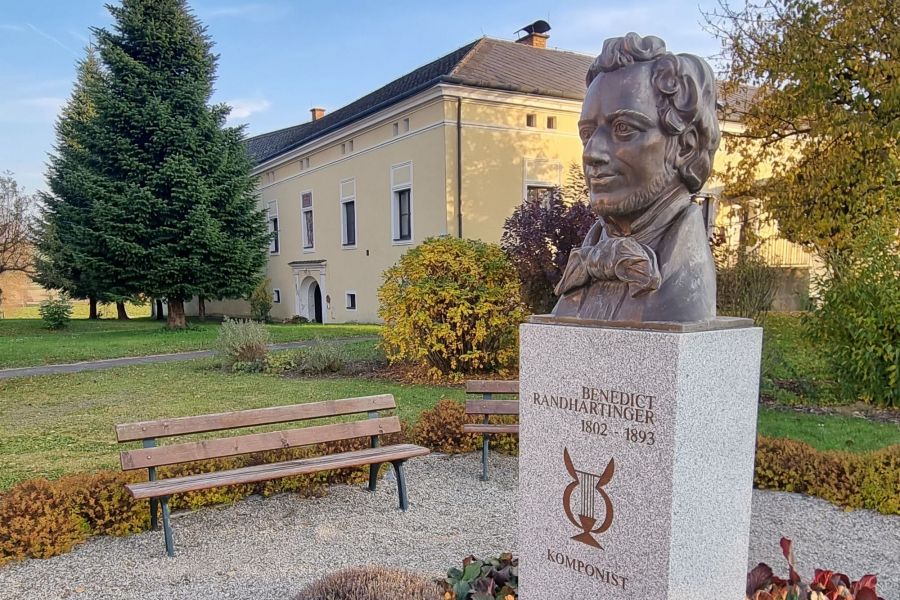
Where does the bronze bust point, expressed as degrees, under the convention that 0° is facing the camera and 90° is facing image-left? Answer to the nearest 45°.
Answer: approximately 45°

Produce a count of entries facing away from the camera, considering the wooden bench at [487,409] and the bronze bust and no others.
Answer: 0

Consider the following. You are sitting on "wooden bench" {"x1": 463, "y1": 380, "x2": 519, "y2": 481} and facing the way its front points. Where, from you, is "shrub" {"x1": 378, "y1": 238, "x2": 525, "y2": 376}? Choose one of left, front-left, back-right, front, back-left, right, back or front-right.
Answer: back

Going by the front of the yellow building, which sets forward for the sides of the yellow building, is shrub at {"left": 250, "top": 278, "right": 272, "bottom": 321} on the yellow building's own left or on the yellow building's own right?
on the yellow building's own right

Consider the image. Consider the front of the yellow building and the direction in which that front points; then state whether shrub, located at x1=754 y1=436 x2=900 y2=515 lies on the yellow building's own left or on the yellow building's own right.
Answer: on the yellow building's own left

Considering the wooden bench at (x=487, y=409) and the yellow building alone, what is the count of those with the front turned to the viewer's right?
0

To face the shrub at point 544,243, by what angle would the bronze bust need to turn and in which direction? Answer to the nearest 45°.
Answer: approximately 135° to its right

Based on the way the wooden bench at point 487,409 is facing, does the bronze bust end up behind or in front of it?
in front

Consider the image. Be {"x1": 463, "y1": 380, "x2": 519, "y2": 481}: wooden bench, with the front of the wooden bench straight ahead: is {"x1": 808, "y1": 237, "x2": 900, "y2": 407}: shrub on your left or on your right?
on your left

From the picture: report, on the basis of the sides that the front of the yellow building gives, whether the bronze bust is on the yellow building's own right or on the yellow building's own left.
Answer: on the yellow building's own left

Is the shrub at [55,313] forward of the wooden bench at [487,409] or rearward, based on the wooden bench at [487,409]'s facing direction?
rearward

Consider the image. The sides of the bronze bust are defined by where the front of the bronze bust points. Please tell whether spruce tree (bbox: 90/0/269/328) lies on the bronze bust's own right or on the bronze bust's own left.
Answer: on the bronze bust's own right

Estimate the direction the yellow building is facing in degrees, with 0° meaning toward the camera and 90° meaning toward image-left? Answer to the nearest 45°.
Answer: approximately 45°

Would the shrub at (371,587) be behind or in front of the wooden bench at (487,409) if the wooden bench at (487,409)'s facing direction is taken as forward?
in front
